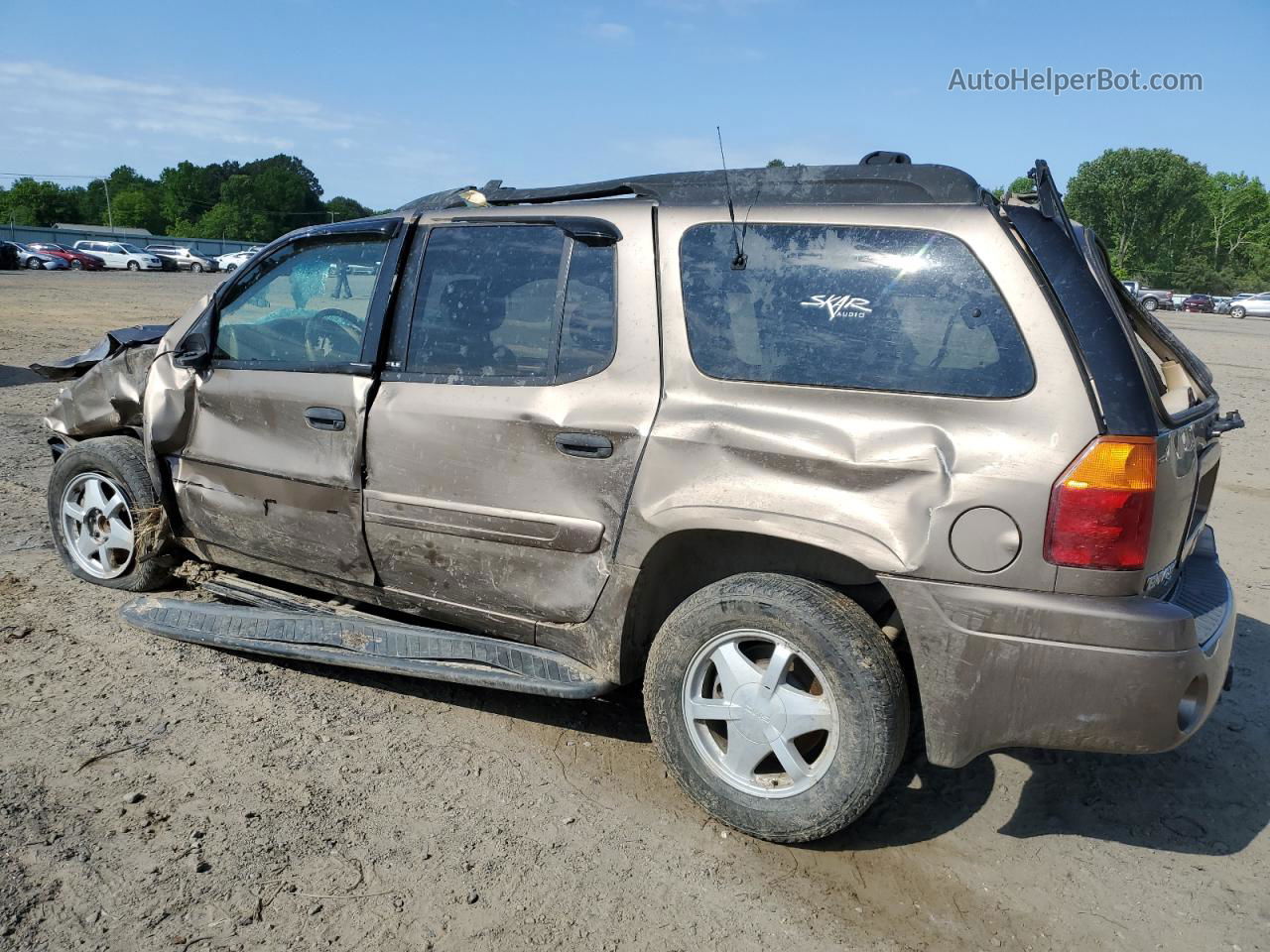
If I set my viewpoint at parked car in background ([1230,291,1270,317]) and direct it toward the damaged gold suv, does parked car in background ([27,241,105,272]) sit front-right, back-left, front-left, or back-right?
front-right

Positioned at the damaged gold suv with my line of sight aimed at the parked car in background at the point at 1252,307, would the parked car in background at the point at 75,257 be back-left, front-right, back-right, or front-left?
front-left

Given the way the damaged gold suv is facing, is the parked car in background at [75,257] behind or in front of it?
in front

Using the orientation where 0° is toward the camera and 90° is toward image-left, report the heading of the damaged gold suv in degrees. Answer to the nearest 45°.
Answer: approximately 135°

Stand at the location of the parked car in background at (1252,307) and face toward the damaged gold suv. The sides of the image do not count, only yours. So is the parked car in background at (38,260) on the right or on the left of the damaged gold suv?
right

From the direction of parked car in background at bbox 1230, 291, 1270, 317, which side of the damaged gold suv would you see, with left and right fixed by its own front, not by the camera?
right

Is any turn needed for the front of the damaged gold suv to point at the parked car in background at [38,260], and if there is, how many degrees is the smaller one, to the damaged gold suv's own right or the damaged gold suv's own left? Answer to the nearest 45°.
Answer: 0° — it already faces it
